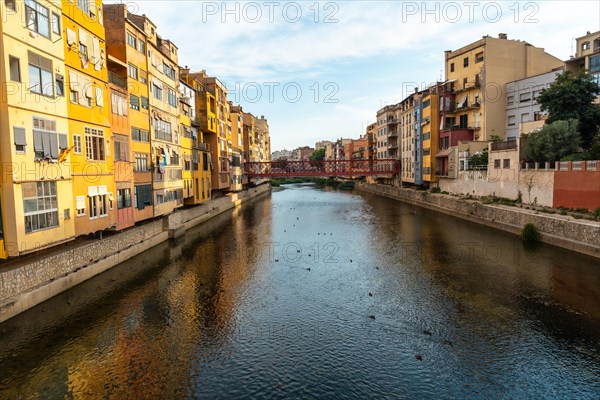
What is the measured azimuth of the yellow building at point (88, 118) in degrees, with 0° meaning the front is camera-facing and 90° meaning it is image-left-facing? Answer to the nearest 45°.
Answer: approximately 315°

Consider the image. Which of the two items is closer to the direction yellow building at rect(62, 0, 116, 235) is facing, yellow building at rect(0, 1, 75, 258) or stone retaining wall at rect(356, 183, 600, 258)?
the stone retaining wall

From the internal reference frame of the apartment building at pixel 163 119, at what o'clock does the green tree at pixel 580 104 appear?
The green tree is roughly at 11 o'clock from the apartment building.

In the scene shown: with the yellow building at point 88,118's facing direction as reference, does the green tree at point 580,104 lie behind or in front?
in front

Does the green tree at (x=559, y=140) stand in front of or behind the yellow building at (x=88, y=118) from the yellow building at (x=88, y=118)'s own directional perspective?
in front

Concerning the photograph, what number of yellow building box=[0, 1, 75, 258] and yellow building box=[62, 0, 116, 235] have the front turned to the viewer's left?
0

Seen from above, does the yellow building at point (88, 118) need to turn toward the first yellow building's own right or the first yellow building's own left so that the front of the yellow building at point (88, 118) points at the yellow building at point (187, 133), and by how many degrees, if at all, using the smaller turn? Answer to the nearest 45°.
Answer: approximately 90° to the first yellow building's own left

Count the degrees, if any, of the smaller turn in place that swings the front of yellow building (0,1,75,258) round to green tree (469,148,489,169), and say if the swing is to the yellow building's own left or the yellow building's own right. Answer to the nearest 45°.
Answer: approximately 45° to the yellow building's own left

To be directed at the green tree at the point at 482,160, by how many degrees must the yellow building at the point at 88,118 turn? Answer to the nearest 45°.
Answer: approximately 45° to its left

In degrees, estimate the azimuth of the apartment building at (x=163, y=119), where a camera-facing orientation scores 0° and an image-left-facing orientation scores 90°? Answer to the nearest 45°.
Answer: approximately 315°

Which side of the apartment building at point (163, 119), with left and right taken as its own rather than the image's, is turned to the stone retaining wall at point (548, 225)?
front
